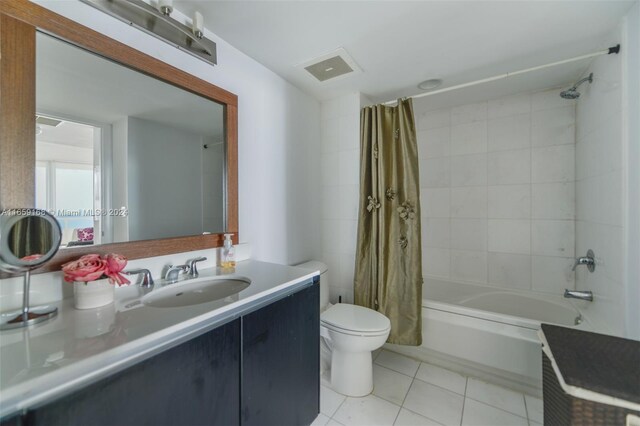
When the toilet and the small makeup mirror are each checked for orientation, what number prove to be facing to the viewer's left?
0

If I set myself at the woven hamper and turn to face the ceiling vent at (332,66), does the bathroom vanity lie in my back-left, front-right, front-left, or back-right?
front-left

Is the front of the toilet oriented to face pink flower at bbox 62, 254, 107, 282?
no

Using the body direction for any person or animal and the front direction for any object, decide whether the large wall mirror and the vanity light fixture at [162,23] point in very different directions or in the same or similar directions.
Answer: same or similar directions

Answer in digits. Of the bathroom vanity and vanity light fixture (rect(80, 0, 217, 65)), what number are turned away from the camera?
0

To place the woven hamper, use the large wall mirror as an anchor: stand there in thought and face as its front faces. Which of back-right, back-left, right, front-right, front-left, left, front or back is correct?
front

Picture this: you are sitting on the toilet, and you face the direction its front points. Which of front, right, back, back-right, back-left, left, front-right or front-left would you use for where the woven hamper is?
front

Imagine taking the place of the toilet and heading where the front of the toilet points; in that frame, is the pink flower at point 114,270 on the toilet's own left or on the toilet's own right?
on the toilet's own right

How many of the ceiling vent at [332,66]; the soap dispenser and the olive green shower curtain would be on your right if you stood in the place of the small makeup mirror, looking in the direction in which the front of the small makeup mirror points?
0

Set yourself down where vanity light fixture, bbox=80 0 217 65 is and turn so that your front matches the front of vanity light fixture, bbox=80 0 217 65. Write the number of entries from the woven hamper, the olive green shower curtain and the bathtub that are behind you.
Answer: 0

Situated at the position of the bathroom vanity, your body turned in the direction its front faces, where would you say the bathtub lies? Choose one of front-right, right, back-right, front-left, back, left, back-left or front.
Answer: front-left

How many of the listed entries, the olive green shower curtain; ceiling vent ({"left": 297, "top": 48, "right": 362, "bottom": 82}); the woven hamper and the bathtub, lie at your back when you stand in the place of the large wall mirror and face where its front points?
0

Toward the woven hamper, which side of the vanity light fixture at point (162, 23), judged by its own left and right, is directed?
front

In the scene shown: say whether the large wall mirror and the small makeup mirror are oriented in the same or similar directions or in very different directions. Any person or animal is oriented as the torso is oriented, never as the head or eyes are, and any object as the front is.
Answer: same or similar directions

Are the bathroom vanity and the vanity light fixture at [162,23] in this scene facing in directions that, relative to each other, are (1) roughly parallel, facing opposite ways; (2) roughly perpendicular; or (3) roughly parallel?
roughly parallel

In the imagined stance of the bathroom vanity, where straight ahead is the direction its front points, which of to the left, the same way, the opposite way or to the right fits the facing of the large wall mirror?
the same way

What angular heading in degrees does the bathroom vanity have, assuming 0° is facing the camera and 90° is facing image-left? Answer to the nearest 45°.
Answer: approximately 315°

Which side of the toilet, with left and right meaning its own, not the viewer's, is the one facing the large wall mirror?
right
